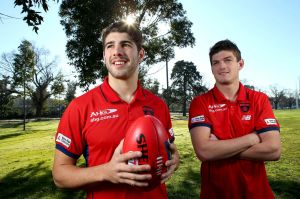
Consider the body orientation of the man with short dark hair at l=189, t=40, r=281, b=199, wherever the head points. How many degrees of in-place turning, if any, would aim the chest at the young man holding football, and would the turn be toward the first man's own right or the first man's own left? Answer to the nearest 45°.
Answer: approximately 45° to the first man's own right

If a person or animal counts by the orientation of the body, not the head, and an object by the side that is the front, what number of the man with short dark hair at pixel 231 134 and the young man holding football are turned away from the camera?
0

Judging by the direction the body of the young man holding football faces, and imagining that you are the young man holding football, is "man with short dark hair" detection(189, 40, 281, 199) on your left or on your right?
on your left

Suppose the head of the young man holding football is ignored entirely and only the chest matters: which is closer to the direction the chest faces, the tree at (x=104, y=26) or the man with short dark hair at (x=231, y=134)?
the man with short dark hair

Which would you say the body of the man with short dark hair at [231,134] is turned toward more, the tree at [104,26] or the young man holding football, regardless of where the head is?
the young man holding football

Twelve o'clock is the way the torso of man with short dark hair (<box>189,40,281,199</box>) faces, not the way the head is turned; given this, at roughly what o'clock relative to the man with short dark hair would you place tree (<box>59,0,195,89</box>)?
The tree is roughly at 5 o'clock from the man with short dark hair.

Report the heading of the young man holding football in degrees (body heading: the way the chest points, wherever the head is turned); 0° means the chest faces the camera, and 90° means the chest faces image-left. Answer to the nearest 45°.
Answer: approximately 315°

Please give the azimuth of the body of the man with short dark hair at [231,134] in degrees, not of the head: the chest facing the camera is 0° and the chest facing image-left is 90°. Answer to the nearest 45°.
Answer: approximately 0°
